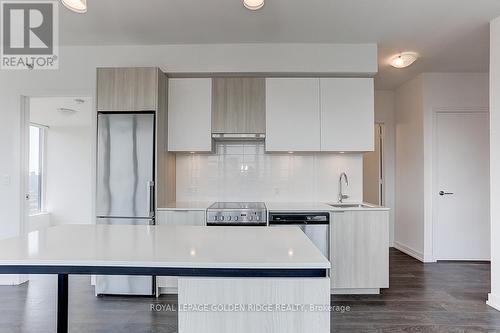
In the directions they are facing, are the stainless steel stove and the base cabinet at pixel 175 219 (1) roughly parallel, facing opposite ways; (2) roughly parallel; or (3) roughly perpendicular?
roughly parallel

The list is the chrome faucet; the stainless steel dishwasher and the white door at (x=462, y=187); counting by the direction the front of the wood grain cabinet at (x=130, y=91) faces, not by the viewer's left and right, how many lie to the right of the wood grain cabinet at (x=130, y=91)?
0

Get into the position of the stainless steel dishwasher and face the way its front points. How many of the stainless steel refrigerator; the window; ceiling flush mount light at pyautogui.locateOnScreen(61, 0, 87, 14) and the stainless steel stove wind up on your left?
0

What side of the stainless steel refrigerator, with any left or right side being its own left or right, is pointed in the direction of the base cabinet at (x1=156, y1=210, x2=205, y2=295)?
left

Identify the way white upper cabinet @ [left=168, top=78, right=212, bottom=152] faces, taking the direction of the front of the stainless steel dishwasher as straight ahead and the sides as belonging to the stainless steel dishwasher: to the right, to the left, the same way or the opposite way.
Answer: the same way

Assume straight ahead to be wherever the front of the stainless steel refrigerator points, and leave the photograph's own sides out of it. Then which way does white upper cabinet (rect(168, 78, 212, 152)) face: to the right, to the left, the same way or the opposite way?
the same way

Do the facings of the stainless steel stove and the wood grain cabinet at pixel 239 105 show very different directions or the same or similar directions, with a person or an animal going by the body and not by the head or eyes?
same or similar directions

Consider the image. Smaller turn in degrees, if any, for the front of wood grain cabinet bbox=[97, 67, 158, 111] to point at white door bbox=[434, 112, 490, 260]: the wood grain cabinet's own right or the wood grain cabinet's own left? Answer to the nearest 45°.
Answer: approximately 90° to the wood grain cabinet's own left

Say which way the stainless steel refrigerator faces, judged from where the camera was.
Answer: facing the viewer

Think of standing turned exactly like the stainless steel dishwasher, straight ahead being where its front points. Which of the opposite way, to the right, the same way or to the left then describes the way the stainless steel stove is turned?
the same way

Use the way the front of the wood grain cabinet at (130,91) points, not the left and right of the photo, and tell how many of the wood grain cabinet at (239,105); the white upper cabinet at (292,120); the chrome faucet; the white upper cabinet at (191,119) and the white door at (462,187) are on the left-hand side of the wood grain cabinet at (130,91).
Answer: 5

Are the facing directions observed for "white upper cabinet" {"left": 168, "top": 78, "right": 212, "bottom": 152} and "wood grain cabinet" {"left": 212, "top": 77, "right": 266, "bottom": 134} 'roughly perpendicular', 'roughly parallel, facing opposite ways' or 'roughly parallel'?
roughly parallel
